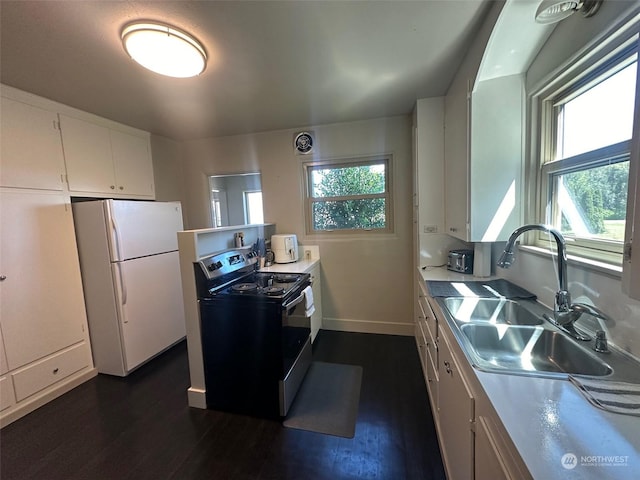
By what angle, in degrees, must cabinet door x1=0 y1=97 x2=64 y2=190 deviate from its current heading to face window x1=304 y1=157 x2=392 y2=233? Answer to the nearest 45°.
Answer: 0° — it already faces it

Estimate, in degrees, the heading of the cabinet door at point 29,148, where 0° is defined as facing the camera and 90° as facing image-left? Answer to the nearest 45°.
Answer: approximately 315°

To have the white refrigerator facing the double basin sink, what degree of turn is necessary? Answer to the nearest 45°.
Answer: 0° — it already faces it

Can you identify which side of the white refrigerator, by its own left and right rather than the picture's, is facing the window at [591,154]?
front

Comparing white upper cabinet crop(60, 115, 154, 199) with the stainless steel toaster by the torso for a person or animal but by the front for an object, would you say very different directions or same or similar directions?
very different directions

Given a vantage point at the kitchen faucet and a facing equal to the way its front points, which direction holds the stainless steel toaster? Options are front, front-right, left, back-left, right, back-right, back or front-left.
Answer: right

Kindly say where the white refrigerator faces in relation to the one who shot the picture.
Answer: facing the viewer and to the right of the viewer

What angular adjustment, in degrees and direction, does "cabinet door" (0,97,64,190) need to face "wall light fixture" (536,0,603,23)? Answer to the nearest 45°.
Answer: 0° — it already faces it

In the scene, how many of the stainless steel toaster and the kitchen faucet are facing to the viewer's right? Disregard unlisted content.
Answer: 0

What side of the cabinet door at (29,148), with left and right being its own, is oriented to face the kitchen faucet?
front

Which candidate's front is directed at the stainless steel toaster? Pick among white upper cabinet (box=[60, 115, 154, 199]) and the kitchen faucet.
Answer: the white upper cabinet

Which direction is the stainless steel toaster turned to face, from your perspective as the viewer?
facing the viewer and to the left of the viewer

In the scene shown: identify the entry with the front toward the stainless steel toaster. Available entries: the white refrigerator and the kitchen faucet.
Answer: the white refrigerator

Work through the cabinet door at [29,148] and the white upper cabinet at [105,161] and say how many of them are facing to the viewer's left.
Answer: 0

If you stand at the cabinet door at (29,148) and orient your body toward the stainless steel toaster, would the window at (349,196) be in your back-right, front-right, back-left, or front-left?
front-left
